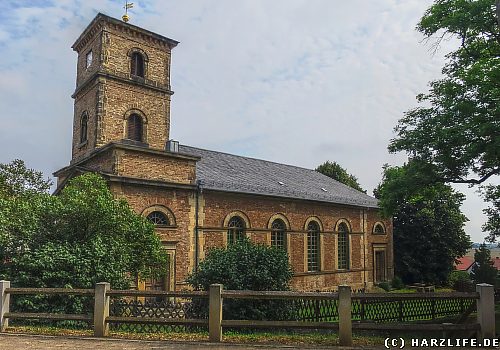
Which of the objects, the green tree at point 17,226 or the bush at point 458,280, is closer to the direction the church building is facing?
the green tree

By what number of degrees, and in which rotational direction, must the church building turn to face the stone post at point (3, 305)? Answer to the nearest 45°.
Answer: approximately 45° to its left

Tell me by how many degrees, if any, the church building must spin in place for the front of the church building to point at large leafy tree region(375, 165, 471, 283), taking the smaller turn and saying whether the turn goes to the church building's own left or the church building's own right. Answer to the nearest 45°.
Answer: approximately 180°

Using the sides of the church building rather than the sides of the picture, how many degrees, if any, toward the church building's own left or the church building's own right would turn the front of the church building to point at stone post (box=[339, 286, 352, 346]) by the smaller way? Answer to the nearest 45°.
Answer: approximately 45° to the church building's own left

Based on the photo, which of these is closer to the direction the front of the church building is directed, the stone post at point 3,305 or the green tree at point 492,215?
the stone post

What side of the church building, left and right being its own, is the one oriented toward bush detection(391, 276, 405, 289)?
back

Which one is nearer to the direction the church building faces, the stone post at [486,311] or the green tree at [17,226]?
the green tree

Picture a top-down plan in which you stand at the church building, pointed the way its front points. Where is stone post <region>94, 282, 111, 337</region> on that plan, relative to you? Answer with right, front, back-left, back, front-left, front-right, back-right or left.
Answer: front-left

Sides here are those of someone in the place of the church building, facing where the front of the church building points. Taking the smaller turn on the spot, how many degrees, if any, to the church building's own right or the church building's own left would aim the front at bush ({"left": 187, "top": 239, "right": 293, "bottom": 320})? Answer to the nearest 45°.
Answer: approximately 45° to the church building's own left

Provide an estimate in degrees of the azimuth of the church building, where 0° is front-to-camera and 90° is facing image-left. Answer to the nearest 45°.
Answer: approximately 45°

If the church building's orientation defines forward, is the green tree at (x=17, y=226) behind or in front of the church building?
in front
